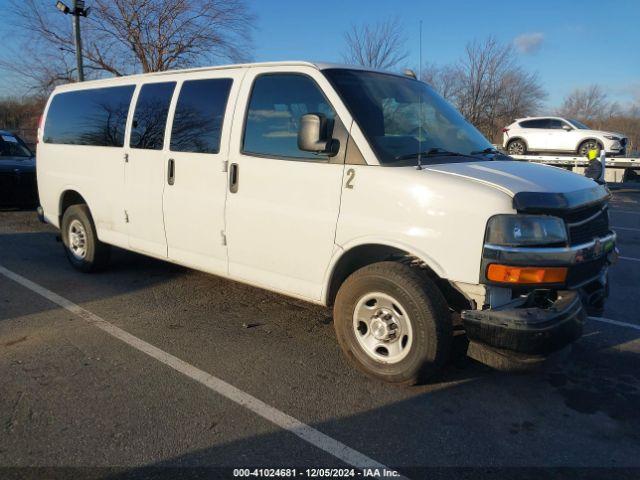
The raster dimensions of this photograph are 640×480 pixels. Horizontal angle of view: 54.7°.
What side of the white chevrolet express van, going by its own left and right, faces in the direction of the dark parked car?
back

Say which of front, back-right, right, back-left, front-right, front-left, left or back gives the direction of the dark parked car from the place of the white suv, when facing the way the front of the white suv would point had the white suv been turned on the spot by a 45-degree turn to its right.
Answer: right

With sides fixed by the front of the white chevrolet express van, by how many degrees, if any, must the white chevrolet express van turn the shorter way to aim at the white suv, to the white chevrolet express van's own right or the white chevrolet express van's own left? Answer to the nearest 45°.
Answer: approximately 90° to the white chevrolet express van's own left

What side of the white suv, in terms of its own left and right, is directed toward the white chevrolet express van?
right

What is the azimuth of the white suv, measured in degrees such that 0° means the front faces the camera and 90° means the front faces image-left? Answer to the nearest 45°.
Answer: approximately 270°
